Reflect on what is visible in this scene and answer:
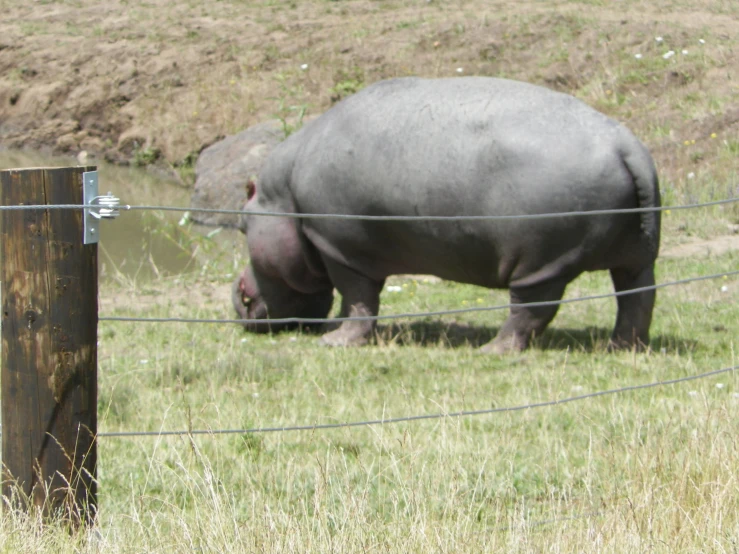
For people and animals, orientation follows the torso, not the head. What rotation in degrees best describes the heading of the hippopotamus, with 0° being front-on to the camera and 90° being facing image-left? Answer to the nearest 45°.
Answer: approximately 90°

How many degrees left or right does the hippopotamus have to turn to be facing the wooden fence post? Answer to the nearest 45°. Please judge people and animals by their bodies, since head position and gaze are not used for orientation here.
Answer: approximately 90° to its left
